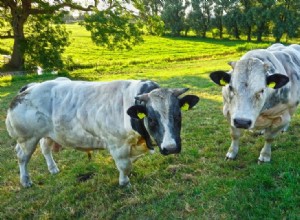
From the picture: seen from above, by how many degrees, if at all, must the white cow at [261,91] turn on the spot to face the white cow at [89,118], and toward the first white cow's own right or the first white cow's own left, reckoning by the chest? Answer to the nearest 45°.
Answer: approximately 45° to the first white cow's own right

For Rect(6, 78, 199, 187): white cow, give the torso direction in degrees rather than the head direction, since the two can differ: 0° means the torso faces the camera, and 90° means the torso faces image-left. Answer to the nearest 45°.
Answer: approximately 270°

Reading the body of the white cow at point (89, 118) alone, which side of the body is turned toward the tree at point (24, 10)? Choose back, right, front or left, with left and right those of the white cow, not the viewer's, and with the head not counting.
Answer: left

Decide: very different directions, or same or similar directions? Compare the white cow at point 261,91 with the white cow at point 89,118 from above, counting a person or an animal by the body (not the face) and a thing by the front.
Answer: very different directions

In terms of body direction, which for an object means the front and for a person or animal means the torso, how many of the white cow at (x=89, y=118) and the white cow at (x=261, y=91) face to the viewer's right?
1

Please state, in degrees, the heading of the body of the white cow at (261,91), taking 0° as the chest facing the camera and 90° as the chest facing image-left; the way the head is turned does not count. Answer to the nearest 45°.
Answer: approximately 45°

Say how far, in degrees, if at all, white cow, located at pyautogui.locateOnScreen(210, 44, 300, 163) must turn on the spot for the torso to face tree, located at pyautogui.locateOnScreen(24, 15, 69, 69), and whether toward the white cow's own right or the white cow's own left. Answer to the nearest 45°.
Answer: approximately 90° to the white cow's own right

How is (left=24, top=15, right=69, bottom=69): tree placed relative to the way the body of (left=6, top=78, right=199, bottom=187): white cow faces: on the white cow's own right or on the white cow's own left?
on the white cow's own left

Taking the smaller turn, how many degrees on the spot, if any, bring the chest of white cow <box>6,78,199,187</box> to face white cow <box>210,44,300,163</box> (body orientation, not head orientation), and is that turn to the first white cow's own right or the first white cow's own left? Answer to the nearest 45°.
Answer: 0° — it already faces it
